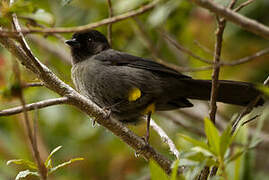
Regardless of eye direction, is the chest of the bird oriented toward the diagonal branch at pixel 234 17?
no

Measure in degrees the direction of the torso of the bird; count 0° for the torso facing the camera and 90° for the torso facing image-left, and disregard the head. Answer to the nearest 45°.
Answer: approximately 90°

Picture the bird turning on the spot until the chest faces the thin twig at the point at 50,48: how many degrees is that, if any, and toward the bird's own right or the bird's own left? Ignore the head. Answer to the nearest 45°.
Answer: approximately 45° to the bird's own right
